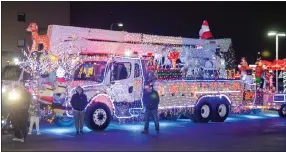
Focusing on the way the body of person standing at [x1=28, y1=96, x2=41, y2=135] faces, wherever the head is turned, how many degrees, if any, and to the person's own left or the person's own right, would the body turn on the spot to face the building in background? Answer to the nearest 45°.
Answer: approximately 180°

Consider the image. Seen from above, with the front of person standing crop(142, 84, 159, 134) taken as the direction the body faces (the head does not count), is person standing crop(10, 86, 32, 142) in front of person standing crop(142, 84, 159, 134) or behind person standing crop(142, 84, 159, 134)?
in front

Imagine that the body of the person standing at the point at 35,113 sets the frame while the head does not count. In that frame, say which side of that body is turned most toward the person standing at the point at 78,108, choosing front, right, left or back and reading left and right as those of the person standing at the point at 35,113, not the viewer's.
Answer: left

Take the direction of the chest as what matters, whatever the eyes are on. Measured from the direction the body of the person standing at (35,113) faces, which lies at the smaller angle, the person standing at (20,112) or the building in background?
the person standing

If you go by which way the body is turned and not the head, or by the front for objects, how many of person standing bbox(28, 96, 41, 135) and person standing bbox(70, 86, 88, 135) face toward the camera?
2

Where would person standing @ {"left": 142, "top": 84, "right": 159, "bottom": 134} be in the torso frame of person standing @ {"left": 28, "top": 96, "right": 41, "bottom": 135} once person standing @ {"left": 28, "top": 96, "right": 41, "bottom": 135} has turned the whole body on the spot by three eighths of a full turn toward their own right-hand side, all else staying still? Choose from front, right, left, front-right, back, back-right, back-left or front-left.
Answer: back-right

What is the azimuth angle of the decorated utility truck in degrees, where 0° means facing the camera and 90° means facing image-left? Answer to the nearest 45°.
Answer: approximately 45°

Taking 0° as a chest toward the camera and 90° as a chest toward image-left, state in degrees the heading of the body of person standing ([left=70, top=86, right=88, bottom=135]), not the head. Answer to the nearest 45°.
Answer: approximately 0°
